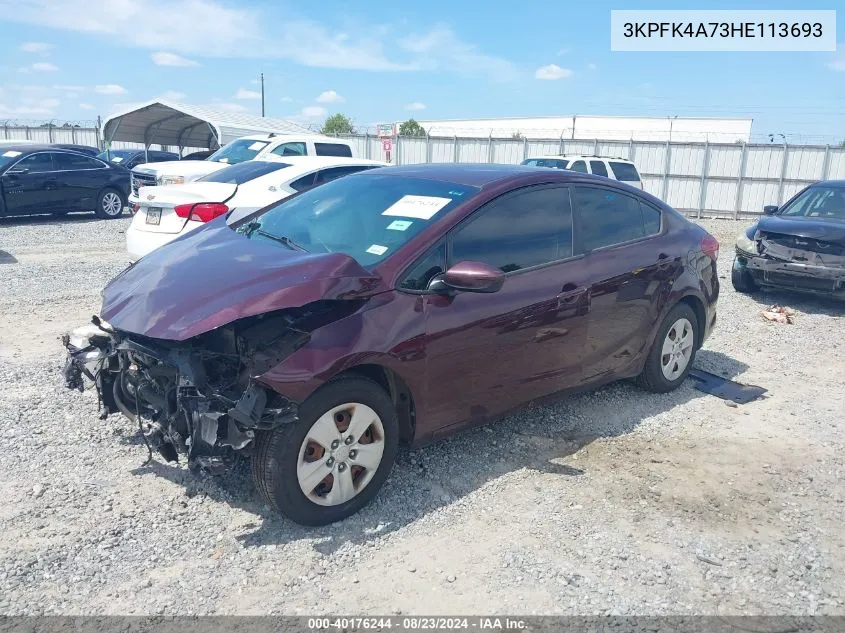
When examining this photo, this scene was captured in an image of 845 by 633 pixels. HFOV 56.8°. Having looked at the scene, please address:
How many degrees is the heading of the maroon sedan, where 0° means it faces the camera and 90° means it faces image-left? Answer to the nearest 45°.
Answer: approximately 45°

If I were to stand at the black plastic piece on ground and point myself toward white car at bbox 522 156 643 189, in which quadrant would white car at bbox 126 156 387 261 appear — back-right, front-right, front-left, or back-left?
front-left

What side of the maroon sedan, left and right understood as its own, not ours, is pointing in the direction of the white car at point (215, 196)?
right

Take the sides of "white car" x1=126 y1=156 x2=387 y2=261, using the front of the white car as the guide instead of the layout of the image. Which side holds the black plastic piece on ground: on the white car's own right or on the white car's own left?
on the white car's own right

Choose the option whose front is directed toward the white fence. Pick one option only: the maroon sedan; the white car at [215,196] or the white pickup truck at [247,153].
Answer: the white car

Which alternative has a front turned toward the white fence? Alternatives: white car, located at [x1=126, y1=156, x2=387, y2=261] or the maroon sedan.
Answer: the white car

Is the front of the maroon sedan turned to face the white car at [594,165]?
no

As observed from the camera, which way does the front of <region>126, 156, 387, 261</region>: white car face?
facing away from the viewer and to the right of the viewer

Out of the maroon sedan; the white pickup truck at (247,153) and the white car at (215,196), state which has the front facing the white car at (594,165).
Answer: the white car at (215,196)

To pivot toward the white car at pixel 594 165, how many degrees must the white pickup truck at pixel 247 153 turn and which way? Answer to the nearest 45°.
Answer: approximately 135° to its left

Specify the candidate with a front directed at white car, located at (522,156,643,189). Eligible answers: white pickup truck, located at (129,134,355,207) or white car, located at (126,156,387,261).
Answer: white car, located at (126,156,387,261)

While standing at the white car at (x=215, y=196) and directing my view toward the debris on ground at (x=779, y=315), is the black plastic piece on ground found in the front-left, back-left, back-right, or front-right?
front-right

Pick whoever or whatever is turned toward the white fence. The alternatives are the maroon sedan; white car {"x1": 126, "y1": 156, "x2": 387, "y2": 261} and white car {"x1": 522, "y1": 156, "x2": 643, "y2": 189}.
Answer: white car {"x1": 126, "y1": 156, "x2": 387, "y2": 261}

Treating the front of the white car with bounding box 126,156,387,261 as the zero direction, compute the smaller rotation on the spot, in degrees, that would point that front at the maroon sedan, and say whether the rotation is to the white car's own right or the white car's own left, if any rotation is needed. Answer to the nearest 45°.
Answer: approximately 135° to the white car's own right

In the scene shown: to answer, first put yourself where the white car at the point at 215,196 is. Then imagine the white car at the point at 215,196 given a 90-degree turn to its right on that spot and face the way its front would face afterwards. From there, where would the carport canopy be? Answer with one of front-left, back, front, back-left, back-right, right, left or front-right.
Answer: back-left
